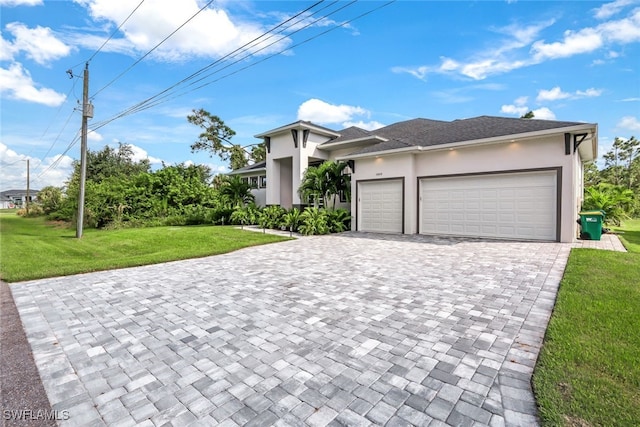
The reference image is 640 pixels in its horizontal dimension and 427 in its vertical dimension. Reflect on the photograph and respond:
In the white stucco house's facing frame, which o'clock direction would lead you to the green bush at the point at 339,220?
The green bush is roughly at 2 o'clock from the white stucco house.

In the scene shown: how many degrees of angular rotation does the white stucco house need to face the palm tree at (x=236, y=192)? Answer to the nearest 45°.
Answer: approximately 45° to its right

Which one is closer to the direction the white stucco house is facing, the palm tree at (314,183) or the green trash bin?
the palm tree

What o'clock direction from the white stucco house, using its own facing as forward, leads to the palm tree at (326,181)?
The palm tree is roughly at 2 o'clock from the white stucco house.

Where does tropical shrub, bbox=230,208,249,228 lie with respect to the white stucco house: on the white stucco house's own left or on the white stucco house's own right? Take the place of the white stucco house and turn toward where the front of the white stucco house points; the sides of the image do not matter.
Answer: on the white stucco house's own right

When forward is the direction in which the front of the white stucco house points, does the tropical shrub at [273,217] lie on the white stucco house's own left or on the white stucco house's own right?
on the white stucco house's own right

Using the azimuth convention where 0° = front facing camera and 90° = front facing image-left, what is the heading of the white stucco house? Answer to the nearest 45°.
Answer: approximately 45°
